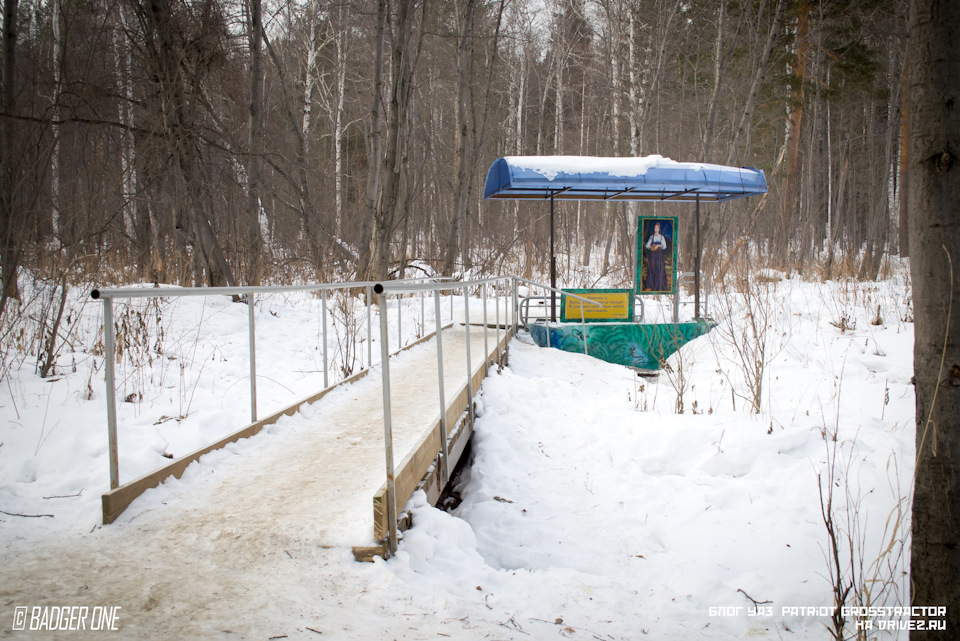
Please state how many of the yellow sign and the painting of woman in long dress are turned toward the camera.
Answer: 2

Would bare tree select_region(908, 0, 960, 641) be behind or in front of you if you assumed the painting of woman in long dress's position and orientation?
in front

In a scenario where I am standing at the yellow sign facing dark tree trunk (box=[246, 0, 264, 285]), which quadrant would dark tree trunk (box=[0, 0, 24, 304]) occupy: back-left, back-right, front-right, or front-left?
front-left

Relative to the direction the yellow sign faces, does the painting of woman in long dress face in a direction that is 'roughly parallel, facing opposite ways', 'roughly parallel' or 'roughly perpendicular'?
roughly parallel

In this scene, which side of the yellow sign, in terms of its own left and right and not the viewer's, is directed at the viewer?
front

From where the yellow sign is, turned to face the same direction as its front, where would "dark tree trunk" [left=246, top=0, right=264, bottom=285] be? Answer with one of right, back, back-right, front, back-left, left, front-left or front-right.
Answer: right

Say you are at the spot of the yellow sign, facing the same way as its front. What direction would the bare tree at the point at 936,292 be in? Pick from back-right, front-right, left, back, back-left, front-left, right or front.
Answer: front

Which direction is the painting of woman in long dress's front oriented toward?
toward the camera
